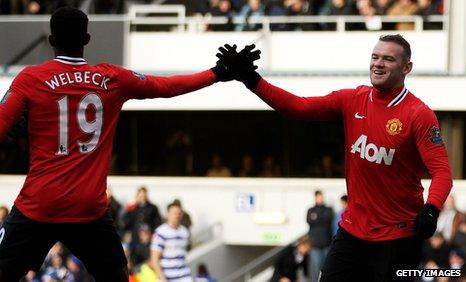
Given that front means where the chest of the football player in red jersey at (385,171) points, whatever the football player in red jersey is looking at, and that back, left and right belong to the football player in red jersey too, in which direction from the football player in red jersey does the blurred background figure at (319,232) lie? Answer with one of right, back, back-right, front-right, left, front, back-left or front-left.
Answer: back-right

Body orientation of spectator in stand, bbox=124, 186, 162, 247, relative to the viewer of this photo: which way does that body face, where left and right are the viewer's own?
facing the viewer

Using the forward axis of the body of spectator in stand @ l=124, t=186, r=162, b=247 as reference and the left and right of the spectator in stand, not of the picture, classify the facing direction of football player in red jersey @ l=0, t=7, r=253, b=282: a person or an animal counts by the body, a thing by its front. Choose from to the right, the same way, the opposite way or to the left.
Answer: the opposite way

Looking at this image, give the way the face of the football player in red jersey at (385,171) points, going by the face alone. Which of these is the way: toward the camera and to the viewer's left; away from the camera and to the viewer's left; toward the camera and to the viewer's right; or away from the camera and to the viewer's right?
toward the camera and to the viewer's left

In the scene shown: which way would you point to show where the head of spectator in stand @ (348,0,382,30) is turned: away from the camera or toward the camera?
toward the camera

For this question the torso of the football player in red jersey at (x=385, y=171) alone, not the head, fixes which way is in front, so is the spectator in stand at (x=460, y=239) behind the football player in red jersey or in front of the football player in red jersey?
behind

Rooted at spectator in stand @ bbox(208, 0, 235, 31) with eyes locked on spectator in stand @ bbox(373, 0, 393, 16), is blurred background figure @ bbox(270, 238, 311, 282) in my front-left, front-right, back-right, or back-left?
front-right

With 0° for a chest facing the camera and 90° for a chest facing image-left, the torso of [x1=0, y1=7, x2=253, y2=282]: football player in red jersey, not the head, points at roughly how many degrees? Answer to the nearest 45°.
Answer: approximately 180°

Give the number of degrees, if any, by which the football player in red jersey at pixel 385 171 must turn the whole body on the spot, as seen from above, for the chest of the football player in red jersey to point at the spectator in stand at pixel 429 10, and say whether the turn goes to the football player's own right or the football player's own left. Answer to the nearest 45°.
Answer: approximately 135° to the football player's own right

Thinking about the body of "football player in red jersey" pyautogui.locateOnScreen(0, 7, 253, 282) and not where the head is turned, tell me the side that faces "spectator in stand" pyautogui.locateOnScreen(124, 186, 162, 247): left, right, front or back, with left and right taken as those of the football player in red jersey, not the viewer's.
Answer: front

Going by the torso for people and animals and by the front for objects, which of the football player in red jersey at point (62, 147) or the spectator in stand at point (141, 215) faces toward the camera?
the spectator in stand

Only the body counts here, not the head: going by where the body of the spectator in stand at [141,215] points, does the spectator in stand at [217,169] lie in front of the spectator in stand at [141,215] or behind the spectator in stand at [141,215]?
behind

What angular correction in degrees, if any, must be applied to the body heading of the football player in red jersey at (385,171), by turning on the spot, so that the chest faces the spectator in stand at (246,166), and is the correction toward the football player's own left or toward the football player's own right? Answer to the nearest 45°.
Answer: approximately 135° to the football player's own right

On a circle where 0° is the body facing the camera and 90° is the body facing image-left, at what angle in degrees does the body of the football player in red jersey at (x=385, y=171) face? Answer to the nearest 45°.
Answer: approximately 45°

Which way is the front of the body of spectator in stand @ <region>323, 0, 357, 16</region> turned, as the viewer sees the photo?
toward the camera
